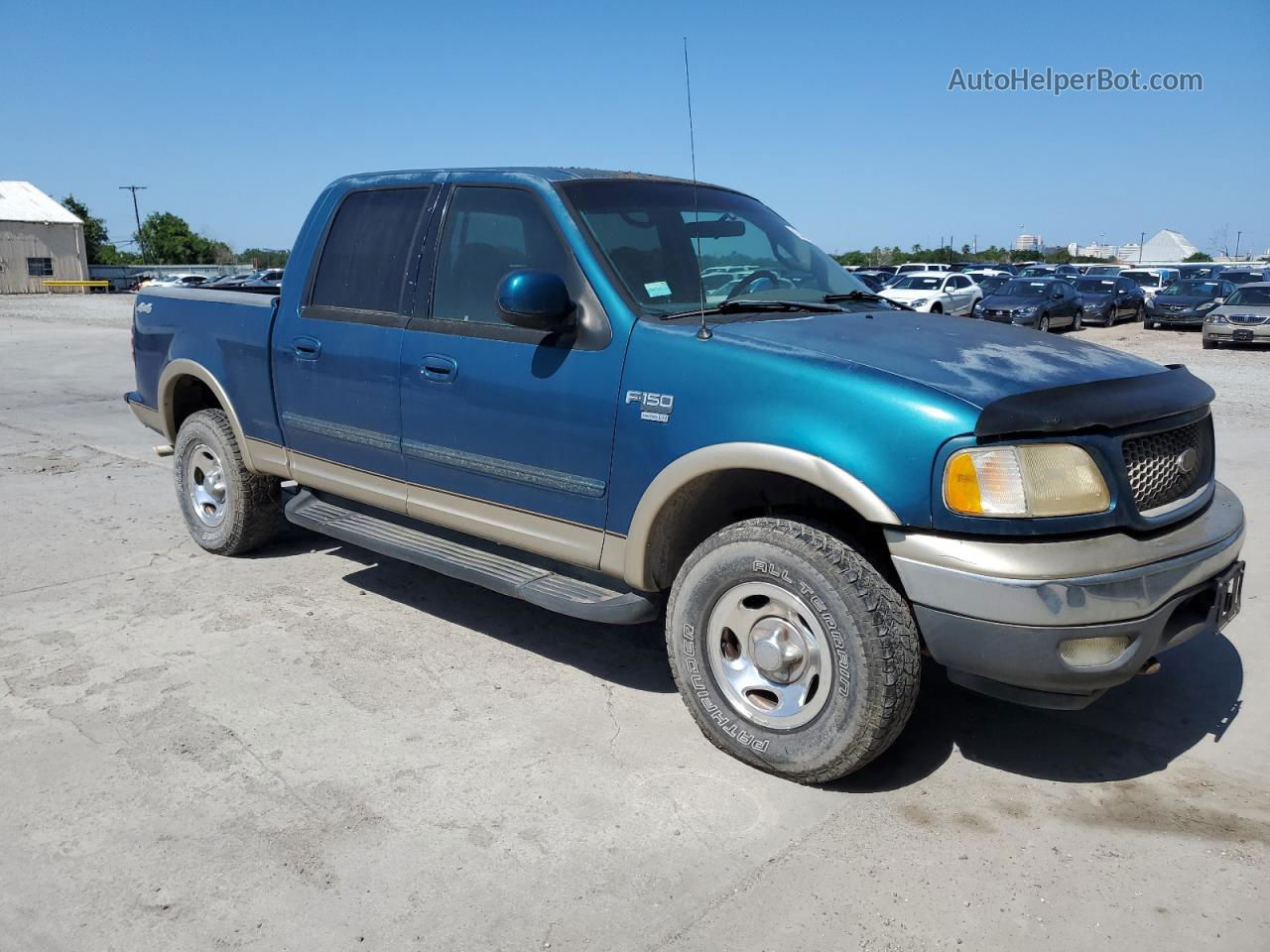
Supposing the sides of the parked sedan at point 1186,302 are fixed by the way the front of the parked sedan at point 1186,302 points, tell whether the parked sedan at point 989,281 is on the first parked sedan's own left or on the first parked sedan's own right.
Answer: on the first parked sedan's own right

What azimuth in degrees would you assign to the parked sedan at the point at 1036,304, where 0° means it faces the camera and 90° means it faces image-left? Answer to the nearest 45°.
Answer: approximately 45°

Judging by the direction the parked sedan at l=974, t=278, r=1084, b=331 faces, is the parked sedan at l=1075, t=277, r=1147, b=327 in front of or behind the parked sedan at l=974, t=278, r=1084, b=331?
behind

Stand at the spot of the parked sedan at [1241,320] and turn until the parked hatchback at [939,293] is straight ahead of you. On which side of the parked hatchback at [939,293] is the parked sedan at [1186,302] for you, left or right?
right
